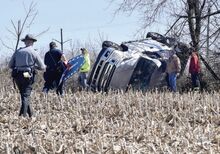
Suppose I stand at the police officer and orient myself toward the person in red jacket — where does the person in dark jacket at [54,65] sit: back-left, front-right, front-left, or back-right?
front-left

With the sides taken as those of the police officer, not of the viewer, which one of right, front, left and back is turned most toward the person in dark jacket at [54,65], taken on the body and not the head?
front

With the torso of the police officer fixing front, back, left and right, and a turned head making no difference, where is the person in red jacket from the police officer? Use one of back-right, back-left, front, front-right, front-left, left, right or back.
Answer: front-right

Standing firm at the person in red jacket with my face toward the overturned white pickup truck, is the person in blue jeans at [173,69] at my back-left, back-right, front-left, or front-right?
front-left

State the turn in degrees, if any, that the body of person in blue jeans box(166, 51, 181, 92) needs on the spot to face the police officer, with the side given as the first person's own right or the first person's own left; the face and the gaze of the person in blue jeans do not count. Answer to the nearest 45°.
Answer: approximately 135° to the first person's own left
